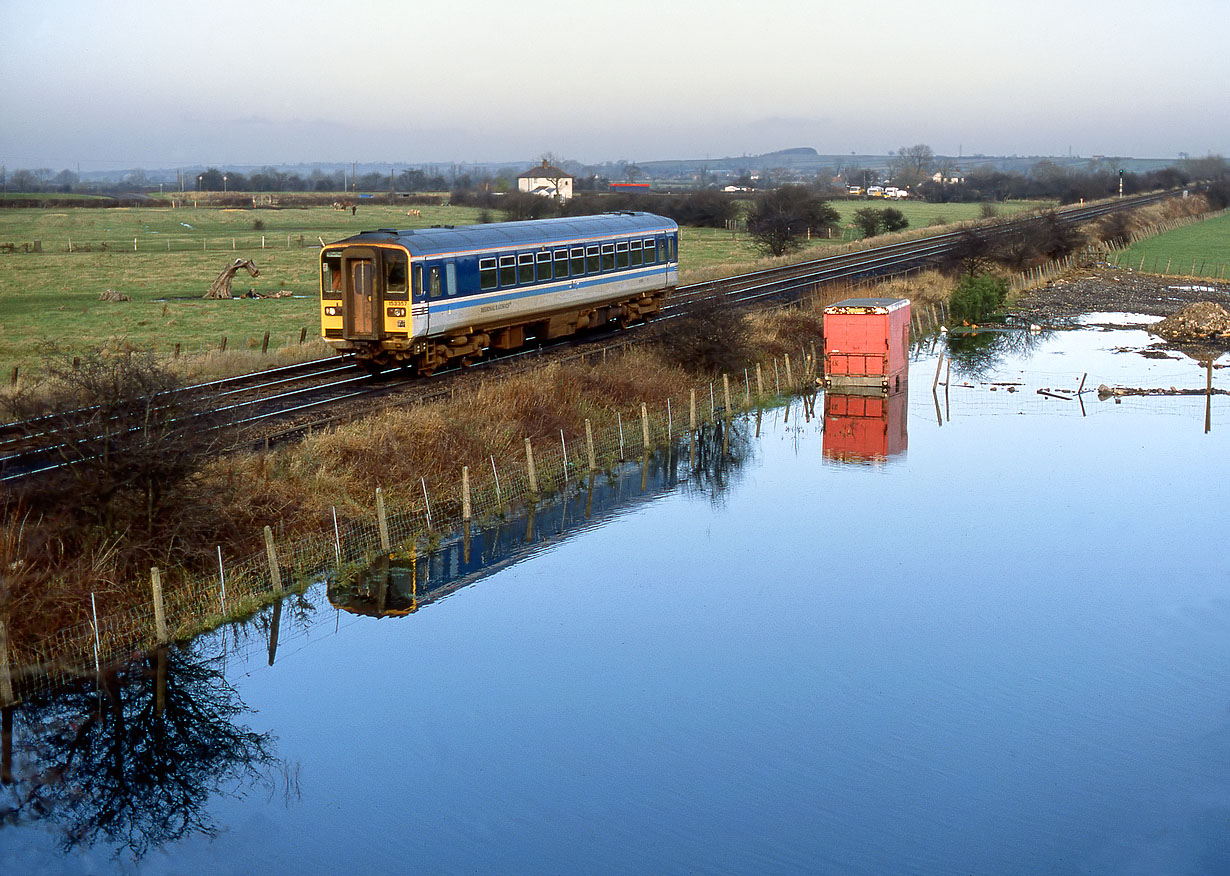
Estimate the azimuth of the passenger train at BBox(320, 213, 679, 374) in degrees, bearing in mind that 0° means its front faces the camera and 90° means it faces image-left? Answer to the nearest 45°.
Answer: approximately 45°

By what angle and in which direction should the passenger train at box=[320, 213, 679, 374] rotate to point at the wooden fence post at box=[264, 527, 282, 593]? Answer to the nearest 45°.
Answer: approximately 45° to its left

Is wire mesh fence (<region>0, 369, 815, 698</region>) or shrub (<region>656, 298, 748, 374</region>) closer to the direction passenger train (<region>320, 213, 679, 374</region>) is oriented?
the wire mesh fence

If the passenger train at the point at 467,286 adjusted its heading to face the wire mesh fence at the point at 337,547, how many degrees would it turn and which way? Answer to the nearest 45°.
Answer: approximately 45° to its left

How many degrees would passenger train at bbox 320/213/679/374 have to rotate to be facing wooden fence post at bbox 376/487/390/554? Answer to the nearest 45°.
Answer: approximately 45° to its left

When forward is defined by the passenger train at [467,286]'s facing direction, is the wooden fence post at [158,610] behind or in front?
in front

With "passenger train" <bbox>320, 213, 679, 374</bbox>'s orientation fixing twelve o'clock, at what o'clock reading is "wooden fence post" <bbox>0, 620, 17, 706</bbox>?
The wooden fence post is roughly at 11 o'clock from the passenger train.

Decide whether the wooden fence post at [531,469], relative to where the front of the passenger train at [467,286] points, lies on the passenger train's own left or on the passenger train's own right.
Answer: on the passenger train's own left
